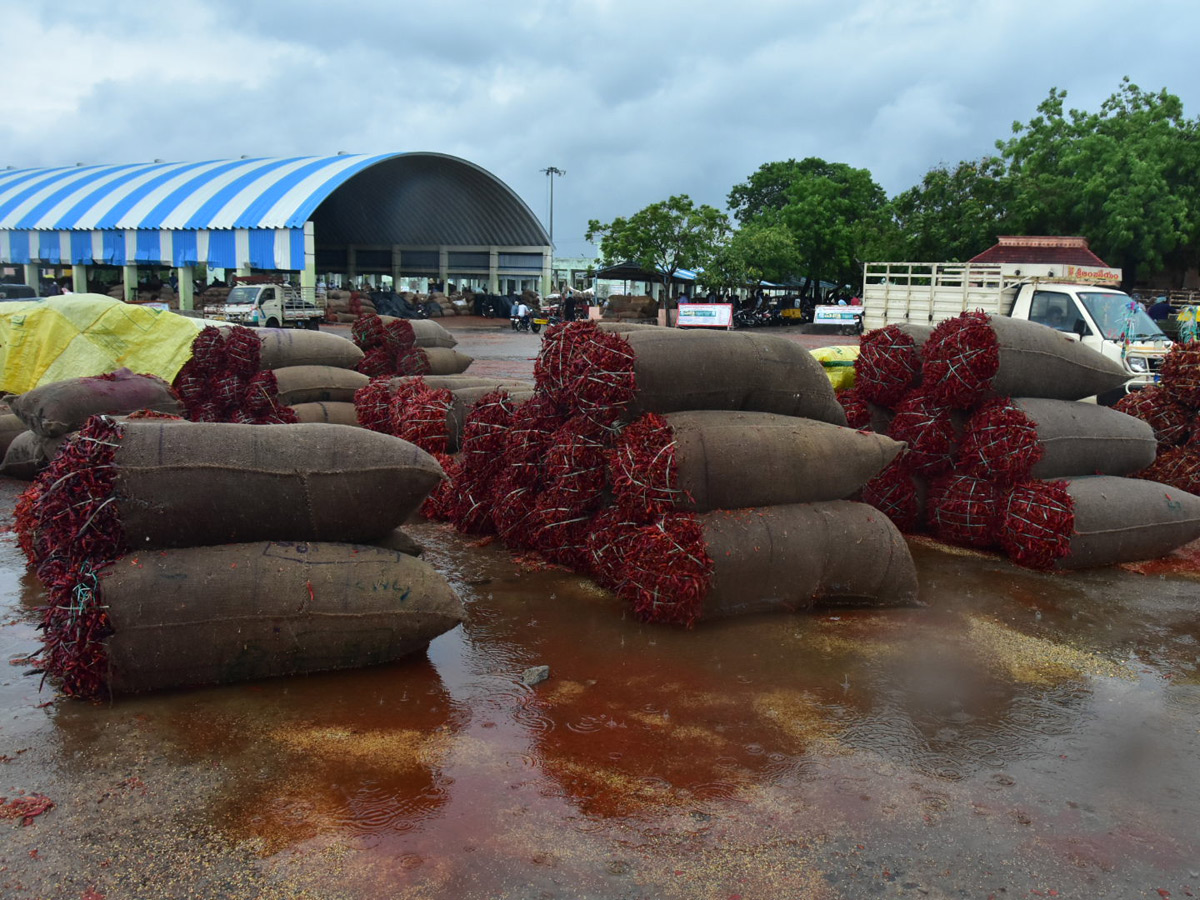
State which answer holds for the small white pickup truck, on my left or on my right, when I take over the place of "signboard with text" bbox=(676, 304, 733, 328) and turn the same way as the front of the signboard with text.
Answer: on my right

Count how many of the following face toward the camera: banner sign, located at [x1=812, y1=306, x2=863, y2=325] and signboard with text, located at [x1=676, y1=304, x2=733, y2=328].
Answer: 2

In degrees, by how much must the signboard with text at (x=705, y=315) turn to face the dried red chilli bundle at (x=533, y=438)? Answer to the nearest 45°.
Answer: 0° — it already faces it

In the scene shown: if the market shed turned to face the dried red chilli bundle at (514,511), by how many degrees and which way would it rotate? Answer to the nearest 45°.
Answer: approximately 45° to its right

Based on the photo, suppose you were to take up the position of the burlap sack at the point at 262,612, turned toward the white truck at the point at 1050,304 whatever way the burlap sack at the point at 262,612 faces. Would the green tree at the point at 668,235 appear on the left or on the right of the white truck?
left

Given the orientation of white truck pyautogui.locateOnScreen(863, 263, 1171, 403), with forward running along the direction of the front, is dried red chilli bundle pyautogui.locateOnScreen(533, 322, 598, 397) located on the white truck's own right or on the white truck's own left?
on the white truck's own right

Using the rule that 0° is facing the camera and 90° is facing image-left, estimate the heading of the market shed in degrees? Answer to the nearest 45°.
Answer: approximately 315°

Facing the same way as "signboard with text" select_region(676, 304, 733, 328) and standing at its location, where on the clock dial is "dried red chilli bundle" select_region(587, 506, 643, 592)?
The dried red chilli bundle is roughly at 12 o'clock from the signboard with text.

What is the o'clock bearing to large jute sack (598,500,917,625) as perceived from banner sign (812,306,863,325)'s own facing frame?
The large jute sack is roughly at 12 o'clock from the banner sign.

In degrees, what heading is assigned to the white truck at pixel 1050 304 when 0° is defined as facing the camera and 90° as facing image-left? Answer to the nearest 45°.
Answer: approximately 315°

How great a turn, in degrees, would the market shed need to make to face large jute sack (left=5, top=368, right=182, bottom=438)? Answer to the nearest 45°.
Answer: approximately 45° to its right
